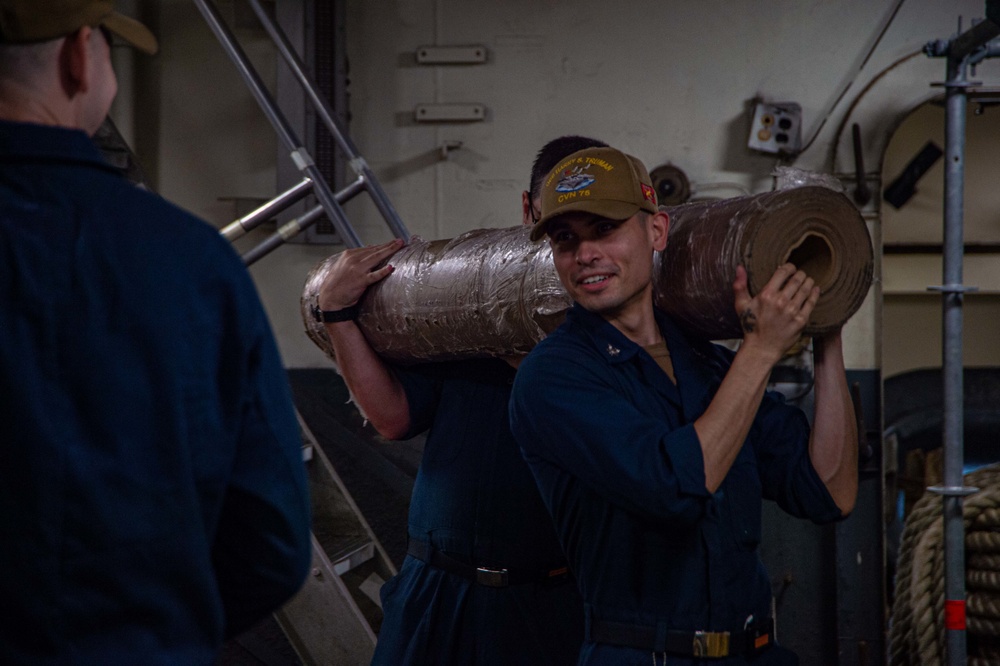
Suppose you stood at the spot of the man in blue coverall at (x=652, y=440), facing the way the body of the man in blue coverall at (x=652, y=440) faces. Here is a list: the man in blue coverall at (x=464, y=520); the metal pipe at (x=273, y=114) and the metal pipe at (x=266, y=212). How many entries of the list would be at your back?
3

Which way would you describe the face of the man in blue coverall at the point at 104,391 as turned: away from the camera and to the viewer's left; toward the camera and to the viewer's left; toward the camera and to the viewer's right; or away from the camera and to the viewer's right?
away from the camera and to the viewer's right

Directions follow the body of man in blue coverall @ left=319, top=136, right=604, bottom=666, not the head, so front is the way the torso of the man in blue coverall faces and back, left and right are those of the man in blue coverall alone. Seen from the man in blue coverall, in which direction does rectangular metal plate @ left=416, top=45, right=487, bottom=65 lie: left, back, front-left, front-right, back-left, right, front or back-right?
back

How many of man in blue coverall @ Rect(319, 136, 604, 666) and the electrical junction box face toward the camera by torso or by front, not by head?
2

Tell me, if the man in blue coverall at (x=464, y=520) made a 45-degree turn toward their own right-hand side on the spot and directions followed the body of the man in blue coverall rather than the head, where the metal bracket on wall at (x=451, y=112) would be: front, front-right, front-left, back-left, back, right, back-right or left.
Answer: back-right

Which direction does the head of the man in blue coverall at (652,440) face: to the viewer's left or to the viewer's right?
to the viewer's left

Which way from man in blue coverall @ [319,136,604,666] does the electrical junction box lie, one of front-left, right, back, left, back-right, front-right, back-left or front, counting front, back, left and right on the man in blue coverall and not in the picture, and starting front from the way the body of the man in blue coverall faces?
back-left

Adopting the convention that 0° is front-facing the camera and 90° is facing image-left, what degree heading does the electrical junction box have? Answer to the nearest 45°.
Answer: approximately 0°

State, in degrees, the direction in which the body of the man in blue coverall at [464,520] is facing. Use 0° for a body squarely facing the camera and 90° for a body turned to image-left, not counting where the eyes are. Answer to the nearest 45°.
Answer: approximately 0°

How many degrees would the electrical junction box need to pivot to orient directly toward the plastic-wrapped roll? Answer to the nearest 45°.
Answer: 0° — it already faces it

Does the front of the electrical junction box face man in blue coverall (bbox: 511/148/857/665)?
yes

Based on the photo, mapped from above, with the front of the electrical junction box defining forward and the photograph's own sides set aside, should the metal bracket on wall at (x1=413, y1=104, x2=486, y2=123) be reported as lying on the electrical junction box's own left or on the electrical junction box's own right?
on the electrical junction box's own right
